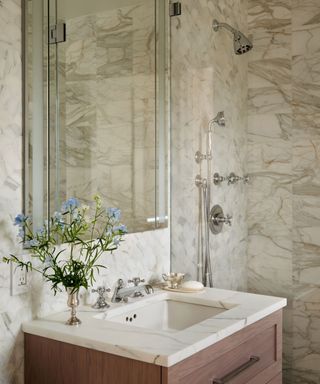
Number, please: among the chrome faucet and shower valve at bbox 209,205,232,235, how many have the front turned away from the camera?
0

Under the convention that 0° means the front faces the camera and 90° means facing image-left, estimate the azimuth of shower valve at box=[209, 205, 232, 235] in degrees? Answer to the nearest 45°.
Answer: approximately 315°

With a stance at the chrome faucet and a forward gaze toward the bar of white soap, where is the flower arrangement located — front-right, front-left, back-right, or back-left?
back-right

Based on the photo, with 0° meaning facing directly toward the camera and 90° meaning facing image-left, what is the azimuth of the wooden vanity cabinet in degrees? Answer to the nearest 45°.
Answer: approximately 315°

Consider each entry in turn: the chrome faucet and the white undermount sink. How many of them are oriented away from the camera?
0
